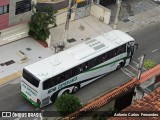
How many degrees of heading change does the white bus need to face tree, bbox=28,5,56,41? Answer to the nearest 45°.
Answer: approximately 90° to its left

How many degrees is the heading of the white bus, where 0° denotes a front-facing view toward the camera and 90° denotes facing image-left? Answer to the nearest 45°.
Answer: approximately 225°

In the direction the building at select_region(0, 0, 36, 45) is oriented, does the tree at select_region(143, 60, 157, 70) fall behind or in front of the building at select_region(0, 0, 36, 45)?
in front

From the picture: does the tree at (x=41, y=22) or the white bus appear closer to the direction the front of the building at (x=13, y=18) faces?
the white bus

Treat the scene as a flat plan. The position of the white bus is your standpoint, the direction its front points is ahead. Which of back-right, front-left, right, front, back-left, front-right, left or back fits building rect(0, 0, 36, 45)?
left

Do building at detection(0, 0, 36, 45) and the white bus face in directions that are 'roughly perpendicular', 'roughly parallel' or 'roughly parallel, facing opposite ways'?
roughly perpendicular

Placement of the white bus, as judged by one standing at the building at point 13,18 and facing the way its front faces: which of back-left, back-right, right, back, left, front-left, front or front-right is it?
front
